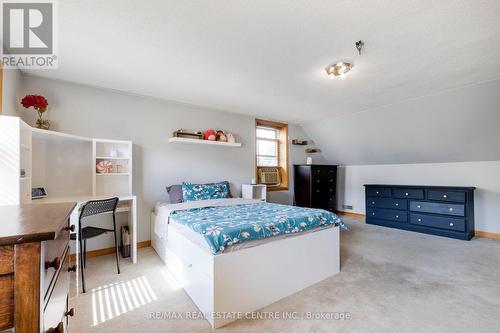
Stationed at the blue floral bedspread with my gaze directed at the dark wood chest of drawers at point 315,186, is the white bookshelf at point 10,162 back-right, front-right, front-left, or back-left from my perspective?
back-left

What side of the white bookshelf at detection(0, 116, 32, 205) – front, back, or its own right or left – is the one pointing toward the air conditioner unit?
front

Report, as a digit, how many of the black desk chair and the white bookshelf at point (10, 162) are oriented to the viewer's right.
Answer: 1

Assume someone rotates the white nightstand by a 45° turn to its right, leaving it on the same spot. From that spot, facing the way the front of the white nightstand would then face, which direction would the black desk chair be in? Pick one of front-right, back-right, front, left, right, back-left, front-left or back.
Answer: front-right

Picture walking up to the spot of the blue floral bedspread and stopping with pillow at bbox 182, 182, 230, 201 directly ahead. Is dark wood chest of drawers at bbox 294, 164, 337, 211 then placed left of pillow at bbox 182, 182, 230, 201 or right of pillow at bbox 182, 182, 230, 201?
right

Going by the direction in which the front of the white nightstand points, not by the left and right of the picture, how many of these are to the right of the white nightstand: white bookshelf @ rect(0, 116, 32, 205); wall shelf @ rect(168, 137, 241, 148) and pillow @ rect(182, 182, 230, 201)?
3

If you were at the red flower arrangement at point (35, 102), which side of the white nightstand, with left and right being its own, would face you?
right

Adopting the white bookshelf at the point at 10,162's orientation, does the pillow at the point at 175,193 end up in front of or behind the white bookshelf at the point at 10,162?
in front

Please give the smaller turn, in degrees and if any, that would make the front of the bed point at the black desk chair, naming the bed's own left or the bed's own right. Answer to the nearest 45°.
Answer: approximately 135° to the bed's own right

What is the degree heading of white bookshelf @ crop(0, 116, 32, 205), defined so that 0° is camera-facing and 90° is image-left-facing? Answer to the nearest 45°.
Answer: approximately 270°

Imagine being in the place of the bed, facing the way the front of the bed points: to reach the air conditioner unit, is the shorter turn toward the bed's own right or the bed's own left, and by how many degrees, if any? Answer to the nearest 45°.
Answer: approximately 135° to the bed's own left

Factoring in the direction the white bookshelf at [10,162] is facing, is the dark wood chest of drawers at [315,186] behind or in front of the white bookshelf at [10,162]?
in front

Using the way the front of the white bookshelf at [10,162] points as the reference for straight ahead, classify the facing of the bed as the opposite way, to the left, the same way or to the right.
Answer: to the right
